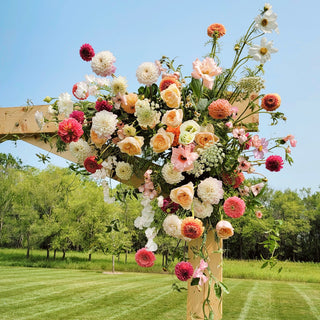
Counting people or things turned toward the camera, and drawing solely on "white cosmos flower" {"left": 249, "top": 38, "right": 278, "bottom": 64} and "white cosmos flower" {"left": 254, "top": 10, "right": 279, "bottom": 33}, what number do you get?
2

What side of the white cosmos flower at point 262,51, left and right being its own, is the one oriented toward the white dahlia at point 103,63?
right

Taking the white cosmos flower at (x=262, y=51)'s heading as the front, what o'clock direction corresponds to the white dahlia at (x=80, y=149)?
The white dahlia is roughly at 3 o'clock from the white cosmos flower.

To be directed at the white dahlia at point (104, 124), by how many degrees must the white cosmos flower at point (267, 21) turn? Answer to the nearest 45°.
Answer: approximately 90° to its right

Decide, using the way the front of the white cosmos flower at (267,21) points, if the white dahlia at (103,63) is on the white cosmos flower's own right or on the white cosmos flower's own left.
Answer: on the white cosmos flower's own right

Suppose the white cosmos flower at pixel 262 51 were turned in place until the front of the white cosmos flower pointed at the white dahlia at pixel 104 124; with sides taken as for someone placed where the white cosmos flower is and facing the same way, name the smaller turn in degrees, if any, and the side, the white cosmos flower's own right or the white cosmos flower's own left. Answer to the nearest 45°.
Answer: approximately 90° to the white cosmos flower's own right

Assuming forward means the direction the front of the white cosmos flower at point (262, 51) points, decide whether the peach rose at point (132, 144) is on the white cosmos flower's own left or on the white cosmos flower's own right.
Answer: on the white cosmos flower's own right

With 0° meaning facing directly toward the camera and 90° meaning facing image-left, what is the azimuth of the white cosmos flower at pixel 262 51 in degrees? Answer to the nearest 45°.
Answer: approximately 0°
